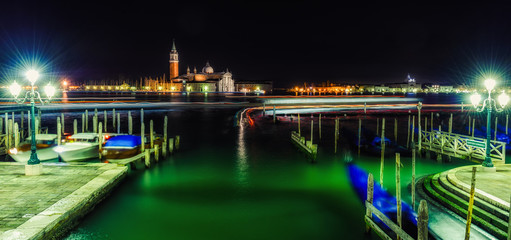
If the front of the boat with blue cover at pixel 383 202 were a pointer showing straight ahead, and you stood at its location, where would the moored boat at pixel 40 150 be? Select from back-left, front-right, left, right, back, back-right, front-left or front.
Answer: front-left

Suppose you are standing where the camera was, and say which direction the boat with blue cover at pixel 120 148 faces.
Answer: facing the viewer and to the left of the viewer

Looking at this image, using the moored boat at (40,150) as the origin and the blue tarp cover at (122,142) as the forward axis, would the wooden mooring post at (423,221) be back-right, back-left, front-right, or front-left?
front-right

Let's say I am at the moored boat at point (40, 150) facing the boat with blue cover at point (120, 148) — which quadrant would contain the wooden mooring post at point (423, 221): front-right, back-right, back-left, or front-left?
front-right

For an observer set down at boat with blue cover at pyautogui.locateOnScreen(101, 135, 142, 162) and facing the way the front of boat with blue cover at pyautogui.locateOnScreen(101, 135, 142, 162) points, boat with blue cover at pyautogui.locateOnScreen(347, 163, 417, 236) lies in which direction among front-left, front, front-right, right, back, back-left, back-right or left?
left

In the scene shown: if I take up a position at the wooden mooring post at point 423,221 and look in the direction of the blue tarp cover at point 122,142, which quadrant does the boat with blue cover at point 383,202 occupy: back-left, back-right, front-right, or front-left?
front-right

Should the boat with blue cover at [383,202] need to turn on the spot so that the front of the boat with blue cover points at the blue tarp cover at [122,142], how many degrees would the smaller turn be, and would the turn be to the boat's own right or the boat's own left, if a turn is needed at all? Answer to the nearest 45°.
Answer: approximately 45° to the boat's own left

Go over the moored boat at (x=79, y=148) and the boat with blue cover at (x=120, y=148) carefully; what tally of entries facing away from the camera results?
0

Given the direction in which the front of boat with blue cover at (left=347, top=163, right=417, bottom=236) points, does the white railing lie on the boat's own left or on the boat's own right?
on the boat's own right

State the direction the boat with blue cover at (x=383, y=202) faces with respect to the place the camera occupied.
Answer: facing away from the viewer and to the left of the viewer
